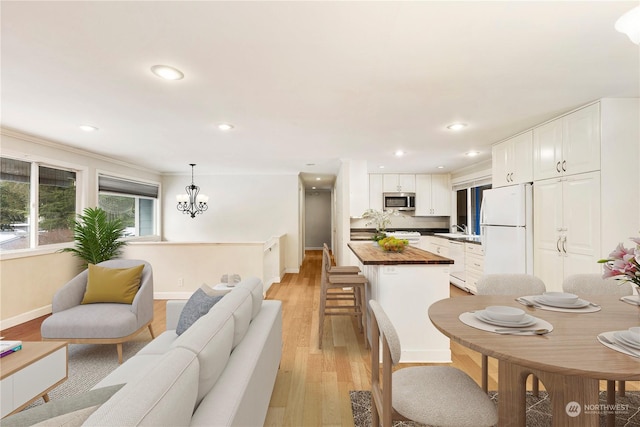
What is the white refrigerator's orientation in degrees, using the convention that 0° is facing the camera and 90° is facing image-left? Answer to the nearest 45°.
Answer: approximately 45°

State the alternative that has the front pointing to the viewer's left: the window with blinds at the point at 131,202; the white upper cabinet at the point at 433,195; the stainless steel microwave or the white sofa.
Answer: the white sofa

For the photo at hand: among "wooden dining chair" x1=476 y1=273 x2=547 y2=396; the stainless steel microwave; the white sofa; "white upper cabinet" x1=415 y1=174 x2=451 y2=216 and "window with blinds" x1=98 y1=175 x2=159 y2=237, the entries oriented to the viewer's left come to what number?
1

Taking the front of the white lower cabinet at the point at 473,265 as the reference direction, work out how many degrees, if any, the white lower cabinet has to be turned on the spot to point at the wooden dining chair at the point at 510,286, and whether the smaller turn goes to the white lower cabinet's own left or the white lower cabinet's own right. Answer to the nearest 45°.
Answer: approximately 45° to the white lower cabinet's own left

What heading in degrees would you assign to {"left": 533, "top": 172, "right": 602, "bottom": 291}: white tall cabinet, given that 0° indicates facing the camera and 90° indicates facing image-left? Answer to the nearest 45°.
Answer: approximately 45°

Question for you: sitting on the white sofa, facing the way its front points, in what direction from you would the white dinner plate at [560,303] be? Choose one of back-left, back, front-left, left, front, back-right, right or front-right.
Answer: back

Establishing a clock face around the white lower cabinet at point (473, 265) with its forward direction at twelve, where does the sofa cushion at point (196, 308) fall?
The sofa cushion is roughly at 11 o'clock from the white lower cabinet.

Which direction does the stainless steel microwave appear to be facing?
toward the camera

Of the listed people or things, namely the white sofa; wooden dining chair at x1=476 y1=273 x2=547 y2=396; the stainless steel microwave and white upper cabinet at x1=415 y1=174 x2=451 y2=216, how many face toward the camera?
3

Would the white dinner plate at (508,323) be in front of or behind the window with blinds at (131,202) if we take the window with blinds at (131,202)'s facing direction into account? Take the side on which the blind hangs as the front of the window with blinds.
in front

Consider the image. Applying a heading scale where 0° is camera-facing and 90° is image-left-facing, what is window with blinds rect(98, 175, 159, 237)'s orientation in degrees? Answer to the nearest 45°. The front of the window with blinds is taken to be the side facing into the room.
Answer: approximately 315°

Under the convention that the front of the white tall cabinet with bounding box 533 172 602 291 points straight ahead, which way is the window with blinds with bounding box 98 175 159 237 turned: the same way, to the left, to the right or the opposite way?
the opposite way

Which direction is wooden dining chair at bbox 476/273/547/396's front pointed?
toward the camera

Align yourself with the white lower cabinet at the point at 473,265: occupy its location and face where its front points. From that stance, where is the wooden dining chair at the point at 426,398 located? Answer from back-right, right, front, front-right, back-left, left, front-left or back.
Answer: front-left

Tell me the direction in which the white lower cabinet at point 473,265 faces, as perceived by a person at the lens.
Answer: facing the viewer and to the left of the viewer

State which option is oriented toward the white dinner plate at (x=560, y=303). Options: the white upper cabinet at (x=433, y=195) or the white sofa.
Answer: the white upper cabinet

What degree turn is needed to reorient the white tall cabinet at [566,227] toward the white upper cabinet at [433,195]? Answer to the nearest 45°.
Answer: approximately 90° to its right

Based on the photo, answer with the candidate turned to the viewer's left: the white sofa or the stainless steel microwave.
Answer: the white sofa

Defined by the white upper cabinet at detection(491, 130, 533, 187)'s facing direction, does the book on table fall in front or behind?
in front
